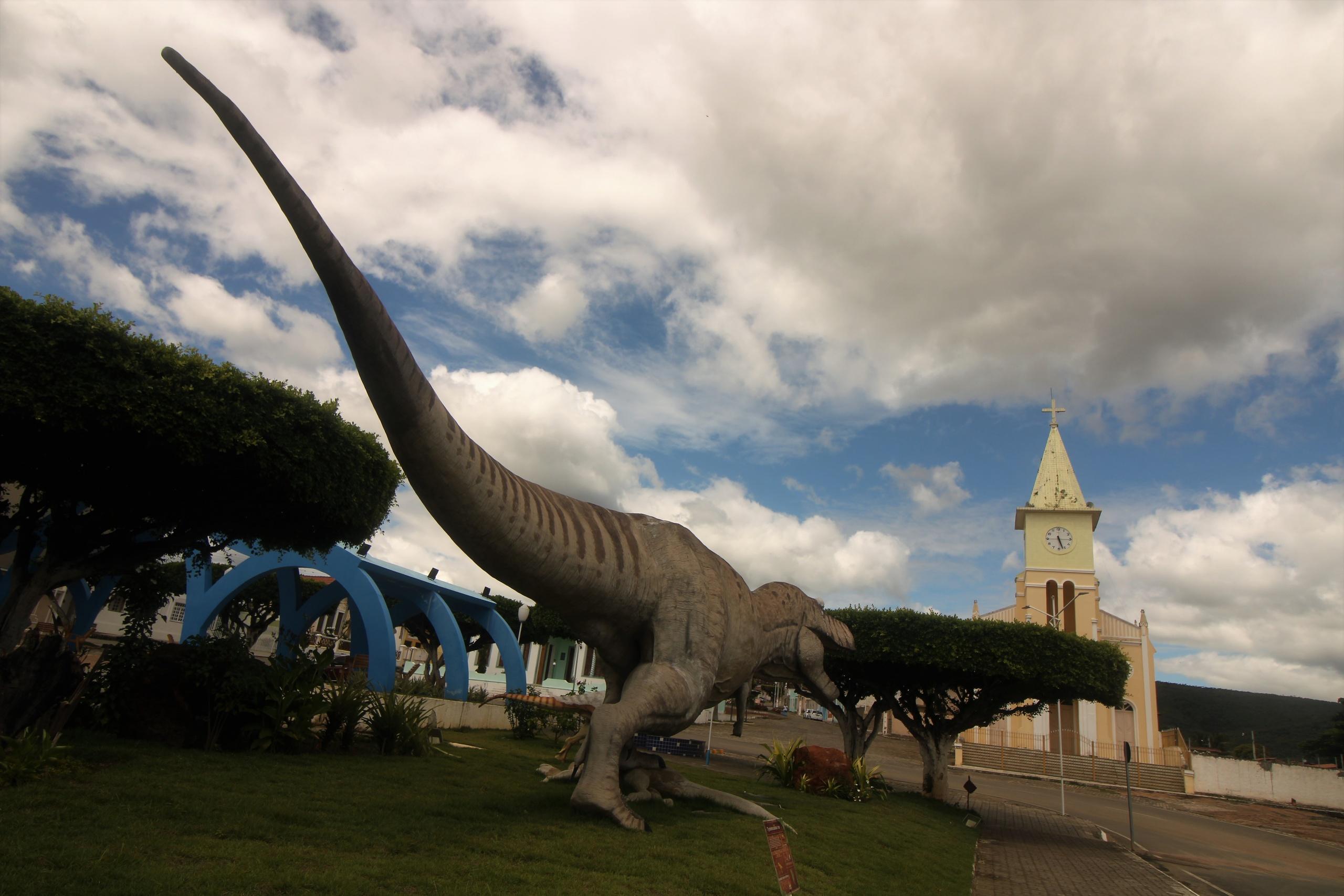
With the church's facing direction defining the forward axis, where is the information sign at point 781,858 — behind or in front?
in front

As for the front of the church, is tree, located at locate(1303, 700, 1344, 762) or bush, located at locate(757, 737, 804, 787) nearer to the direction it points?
the bush

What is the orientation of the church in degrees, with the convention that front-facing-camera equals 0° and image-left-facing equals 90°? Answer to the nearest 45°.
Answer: approximately 0°

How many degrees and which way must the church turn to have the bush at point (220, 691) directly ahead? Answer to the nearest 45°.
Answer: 0° — it already faces it

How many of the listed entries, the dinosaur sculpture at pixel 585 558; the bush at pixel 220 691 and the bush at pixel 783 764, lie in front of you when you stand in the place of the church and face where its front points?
3

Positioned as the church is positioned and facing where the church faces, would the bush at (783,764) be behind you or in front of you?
in front

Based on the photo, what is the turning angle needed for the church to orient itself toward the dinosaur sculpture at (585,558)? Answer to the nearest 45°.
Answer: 0° — it already faces it

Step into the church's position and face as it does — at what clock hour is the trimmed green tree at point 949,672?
The trimmed green tree is roughly at 12 o'clock from the church.

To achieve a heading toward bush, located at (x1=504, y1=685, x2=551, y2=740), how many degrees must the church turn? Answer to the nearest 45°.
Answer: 0° — it already faces it

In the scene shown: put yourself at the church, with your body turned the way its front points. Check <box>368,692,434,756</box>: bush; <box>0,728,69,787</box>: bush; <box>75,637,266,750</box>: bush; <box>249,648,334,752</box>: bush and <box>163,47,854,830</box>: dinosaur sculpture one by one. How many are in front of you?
5

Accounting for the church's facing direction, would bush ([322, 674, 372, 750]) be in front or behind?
in front
